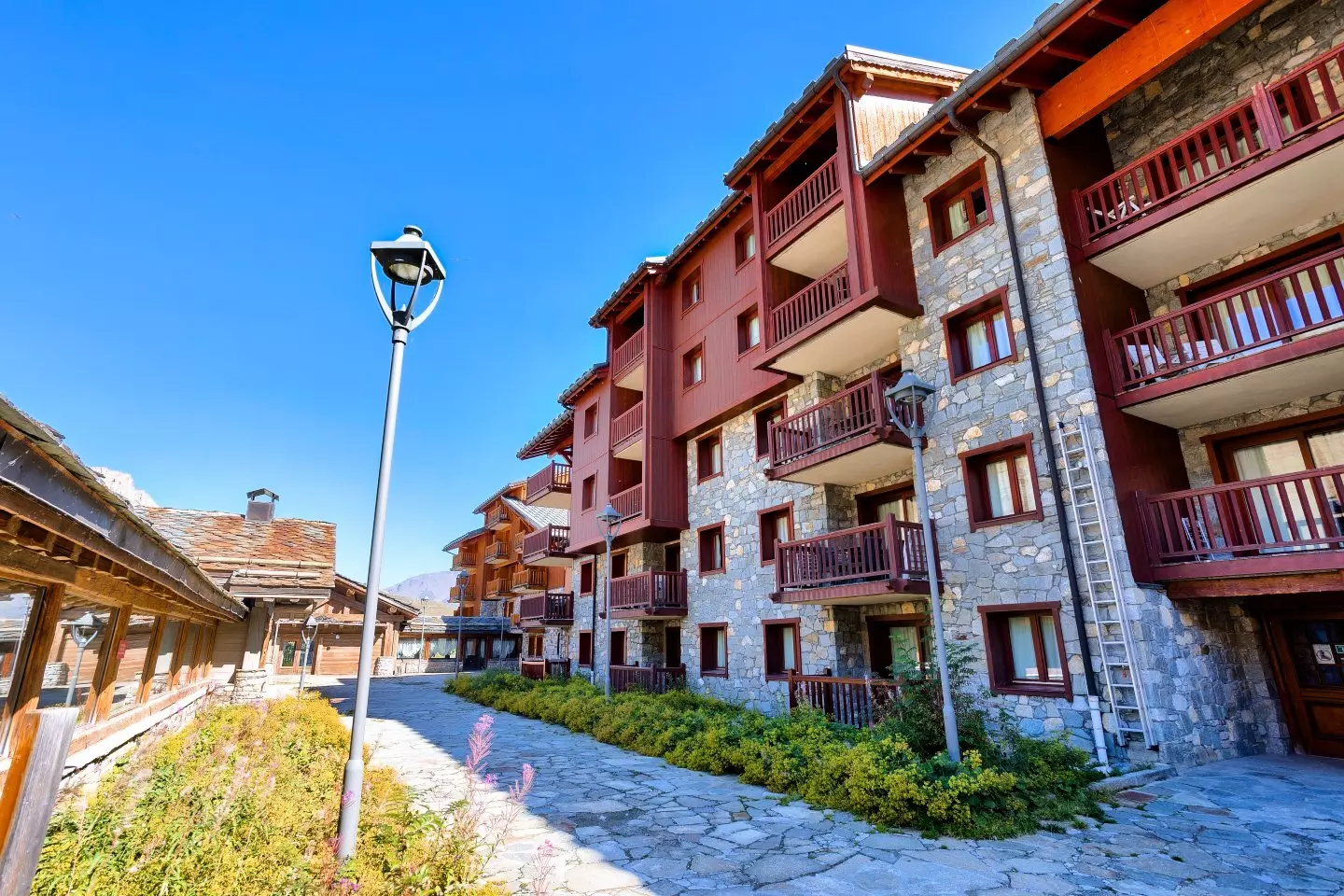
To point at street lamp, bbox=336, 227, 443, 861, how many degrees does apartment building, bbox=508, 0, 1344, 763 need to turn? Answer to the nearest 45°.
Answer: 0° — it already faces it

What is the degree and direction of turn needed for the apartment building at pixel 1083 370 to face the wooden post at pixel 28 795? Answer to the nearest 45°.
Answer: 0° — it already faces it

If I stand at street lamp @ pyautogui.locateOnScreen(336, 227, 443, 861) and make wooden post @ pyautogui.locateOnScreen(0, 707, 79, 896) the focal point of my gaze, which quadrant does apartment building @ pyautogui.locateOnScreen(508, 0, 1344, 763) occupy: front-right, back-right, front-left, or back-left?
back-left

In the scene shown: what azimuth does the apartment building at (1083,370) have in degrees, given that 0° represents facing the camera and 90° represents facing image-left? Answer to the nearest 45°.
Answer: approximately 45°

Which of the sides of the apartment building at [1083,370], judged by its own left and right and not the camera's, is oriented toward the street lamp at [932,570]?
front
